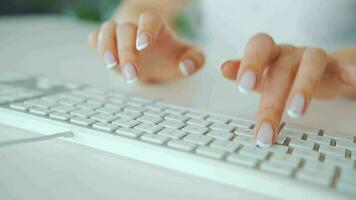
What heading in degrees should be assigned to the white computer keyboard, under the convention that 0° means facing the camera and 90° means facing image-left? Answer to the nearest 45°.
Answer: approximately 225°
